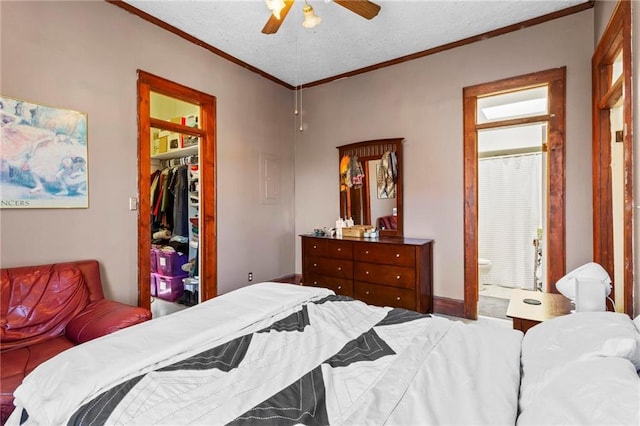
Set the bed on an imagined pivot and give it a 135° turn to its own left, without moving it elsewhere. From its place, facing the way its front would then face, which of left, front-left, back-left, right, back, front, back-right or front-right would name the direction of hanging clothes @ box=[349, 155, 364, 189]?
back

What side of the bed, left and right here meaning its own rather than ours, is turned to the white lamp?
right

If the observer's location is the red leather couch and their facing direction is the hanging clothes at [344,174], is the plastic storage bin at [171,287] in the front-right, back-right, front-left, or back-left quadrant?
front-left

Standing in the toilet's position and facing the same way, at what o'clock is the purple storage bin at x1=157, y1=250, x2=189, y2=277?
The purple storage bin is roughly at 5 o'clock from the toilet.

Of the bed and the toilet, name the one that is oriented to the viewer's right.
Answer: the toilet

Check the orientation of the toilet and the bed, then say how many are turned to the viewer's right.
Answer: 1

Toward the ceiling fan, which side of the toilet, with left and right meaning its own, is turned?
right

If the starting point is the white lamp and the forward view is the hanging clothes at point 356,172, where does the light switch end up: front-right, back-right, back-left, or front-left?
front-left

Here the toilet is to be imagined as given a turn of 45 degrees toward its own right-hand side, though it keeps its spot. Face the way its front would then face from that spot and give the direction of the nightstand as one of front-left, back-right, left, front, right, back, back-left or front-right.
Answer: front-right

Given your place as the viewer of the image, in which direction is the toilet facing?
facing to the right of the viewer

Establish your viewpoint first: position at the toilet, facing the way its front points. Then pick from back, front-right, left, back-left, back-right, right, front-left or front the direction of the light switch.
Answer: back-right

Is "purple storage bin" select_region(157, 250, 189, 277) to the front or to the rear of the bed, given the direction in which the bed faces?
to the front

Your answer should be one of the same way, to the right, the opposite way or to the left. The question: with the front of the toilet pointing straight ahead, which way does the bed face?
the opposite way

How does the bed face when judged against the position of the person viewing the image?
facing away from the viewer and to the left of the viewer

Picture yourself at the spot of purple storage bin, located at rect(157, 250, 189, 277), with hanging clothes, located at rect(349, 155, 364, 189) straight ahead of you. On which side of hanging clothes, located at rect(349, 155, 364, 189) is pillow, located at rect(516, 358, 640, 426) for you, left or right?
right

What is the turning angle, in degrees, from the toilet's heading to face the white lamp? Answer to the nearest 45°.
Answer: approximately 90° to its right
